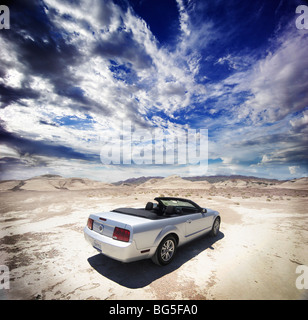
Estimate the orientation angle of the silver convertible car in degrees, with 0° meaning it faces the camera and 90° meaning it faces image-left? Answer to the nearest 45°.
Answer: approximately 225°
